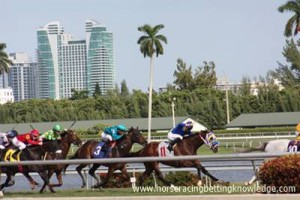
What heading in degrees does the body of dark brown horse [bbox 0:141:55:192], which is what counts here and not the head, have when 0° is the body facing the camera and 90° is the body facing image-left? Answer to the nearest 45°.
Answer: approximately 270°

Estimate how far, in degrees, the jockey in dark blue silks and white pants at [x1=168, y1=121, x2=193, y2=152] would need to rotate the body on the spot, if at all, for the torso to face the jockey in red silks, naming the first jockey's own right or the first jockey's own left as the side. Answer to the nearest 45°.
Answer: approximately 180°

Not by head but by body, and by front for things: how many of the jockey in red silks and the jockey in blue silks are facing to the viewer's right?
2

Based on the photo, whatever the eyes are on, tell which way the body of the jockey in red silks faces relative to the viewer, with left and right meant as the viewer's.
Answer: facing to the right of the viewer

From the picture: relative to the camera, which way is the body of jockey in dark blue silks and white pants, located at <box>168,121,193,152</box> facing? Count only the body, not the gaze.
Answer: to the viewer's right

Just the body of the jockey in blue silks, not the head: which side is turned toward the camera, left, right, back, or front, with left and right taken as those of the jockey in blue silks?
right

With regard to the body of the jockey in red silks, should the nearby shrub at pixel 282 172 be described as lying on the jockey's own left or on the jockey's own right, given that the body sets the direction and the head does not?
on the jockey's own right
